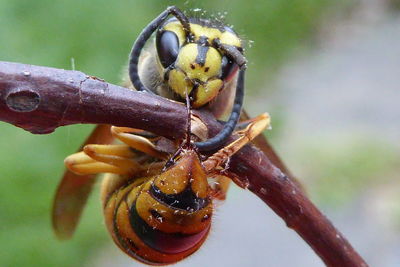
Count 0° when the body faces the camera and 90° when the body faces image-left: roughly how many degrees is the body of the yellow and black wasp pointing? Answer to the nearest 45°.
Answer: approximately 0°
